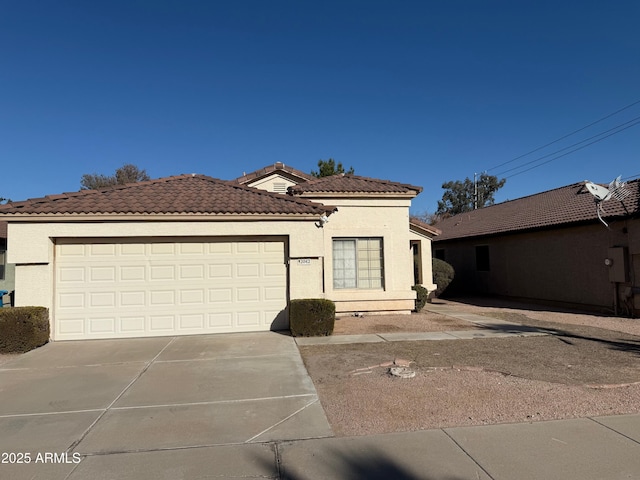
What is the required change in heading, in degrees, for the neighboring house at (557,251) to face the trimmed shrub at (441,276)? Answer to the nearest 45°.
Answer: approximately 135° to its right

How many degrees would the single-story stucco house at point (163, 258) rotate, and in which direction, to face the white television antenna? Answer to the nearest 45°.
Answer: approximately 90° to its left

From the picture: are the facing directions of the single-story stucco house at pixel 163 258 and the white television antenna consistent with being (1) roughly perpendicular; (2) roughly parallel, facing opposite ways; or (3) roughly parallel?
roughly perpendicular

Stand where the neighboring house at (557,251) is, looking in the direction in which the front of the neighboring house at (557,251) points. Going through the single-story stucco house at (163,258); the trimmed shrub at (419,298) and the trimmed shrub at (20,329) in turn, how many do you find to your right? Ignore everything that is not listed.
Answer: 3

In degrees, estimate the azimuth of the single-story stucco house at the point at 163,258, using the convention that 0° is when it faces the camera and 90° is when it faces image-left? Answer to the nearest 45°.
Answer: approximately 0°

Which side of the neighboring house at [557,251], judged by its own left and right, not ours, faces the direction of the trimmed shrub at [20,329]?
right

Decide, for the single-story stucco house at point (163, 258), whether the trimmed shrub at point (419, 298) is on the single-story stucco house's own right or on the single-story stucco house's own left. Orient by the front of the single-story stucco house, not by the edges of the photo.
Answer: on the single-story stucco house's own left

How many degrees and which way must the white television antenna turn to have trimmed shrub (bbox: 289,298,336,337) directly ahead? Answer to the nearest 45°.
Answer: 0° — it already faces it

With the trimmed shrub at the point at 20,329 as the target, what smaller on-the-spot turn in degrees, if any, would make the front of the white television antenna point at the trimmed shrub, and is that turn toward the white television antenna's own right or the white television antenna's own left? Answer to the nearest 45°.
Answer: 0° — it already faces it
